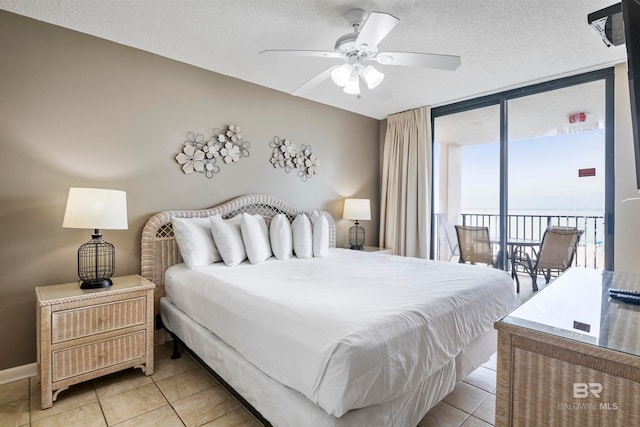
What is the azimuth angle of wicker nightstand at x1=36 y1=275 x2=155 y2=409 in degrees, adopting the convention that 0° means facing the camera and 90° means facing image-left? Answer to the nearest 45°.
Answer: approximately 315°

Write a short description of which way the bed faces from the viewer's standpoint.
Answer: facing the viewer and to the right of the viewer

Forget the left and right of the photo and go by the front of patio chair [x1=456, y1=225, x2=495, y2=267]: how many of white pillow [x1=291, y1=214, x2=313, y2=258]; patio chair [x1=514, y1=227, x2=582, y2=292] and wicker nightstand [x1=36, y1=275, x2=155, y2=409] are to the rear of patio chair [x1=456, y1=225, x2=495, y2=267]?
2

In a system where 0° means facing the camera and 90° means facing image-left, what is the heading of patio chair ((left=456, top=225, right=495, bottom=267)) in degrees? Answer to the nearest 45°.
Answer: approximately 225°

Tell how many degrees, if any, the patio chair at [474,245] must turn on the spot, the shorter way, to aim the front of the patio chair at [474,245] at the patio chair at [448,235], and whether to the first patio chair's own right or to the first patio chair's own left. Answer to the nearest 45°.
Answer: approximately 90° to the first patio chair's own left

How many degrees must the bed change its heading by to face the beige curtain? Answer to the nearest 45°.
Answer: approximately 135° to its left

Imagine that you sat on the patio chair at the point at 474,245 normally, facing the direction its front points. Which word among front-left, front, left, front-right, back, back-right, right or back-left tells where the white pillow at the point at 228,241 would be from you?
back

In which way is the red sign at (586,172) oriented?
toward the camera
